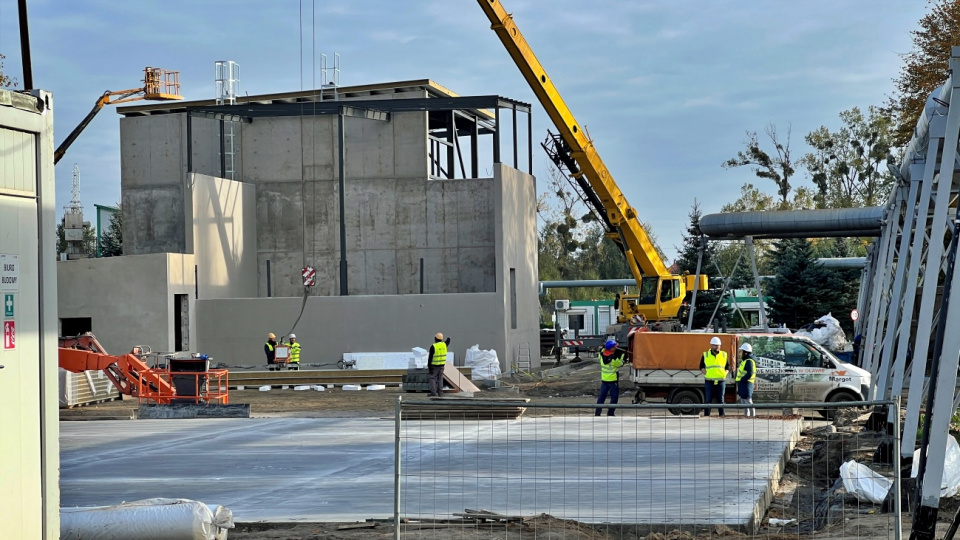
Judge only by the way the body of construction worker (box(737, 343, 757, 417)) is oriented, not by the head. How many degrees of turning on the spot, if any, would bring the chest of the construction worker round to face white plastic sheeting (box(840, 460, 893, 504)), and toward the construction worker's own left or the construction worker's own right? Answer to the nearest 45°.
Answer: approximately 90° to the construction worker's own left

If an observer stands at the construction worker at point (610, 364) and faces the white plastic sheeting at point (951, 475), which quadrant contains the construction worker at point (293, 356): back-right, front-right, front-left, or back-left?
back-right

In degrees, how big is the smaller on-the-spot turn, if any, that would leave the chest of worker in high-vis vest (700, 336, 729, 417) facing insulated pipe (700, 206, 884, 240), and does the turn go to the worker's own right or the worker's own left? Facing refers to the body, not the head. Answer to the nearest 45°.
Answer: approximately 180°

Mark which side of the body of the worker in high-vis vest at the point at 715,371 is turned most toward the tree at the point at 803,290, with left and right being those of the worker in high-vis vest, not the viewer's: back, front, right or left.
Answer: back

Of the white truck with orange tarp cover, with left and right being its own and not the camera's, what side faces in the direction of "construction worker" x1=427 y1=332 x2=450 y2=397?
back

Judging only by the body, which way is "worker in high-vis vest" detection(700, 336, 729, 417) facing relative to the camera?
toward the camera

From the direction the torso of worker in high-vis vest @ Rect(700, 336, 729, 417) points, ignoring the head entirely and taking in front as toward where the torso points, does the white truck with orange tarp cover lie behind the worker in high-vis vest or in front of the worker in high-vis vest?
behind

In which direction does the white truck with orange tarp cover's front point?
to the viewer's right
